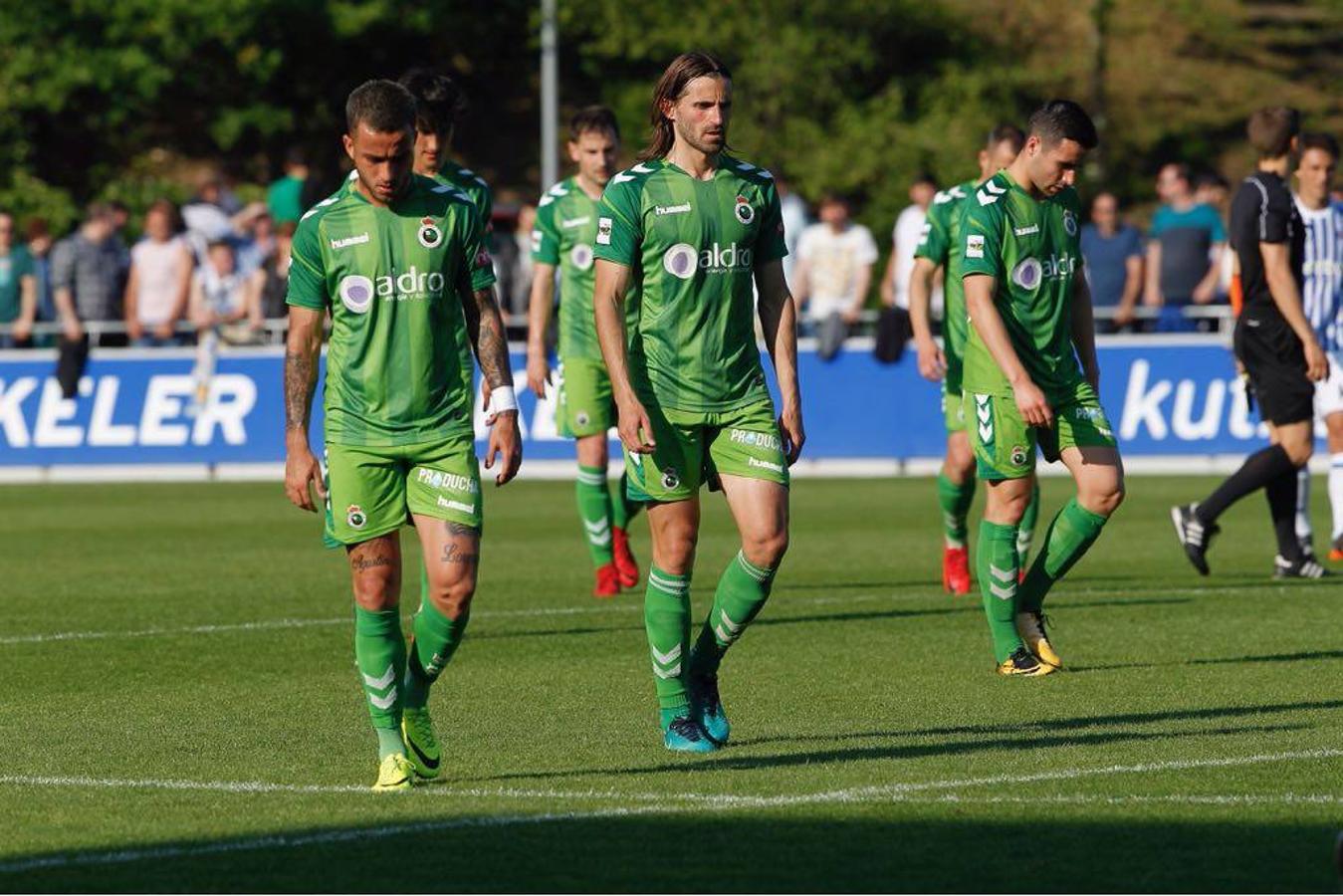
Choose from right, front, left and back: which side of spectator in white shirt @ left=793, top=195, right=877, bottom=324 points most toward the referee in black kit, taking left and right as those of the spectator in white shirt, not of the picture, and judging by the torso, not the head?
front

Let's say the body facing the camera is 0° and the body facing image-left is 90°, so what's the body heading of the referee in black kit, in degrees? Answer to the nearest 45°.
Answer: approximately 270°

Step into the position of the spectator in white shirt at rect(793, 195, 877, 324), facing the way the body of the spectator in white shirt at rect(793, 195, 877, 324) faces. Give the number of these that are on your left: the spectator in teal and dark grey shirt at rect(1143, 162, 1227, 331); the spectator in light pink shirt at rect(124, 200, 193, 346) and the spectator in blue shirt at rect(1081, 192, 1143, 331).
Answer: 2

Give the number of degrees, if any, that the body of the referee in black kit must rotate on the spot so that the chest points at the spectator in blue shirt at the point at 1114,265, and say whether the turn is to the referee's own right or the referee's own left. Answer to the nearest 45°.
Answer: approximately 90° to the referee's own left

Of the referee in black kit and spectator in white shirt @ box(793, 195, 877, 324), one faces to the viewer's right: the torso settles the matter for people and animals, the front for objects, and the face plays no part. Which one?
the referee in black kit

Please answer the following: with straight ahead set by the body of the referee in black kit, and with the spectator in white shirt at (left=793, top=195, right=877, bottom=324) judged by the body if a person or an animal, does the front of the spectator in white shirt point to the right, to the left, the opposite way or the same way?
to the right

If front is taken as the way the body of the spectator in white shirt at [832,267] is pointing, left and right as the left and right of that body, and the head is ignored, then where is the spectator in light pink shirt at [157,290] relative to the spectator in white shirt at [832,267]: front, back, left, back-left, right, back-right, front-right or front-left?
right

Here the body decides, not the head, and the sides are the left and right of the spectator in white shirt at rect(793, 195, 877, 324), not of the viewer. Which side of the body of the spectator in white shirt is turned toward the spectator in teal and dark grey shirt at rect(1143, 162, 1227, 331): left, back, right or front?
left

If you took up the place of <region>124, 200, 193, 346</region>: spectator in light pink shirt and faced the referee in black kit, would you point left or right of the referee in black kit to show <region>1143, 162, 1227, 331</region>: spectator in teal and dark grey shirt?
left

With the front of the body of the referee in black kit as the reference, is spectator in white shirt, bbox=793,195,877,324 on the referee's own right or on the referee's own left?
on the referee's own left

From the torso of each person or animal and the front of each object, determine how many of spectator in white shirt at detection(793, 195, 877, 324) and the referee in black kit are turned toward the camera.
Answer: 1
